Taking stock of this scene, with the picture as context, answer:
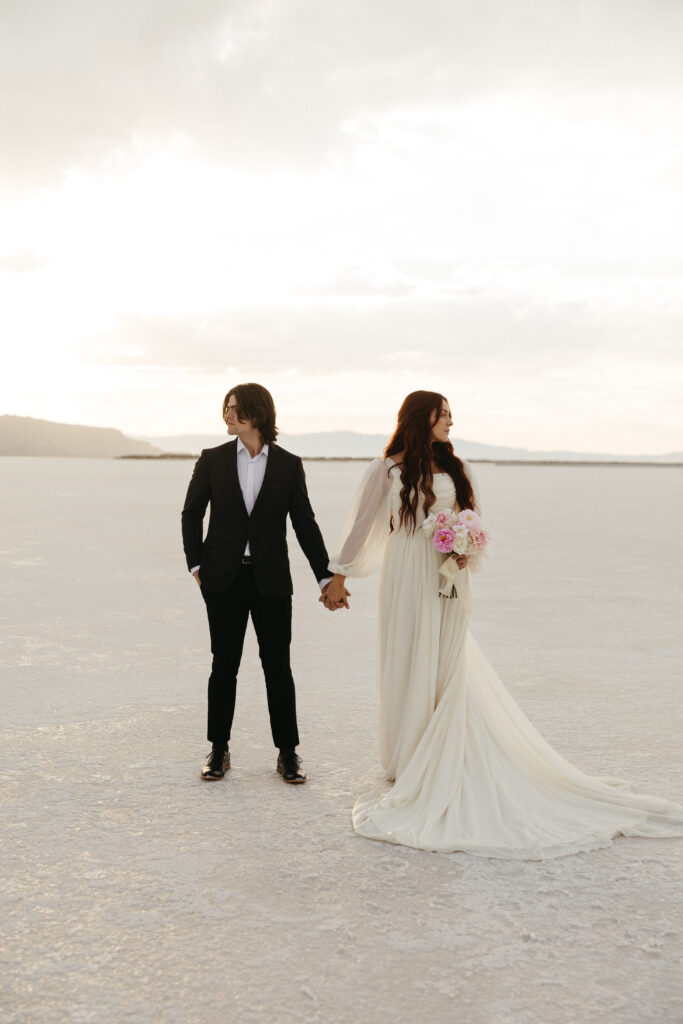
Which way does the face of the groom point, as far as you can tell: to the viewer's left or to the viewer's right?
to the viewer's left

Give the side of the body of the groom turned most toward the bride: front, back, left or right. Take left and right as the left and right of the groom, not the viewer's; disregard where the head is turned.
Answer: left

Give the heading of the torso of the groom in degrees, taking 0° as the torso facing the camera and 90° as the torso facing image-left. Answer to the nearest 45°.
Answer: approximately 0°

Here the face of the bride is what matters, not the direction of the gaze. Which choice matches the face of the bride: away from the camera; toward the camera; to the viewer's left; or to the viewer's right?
to the viewer's right
